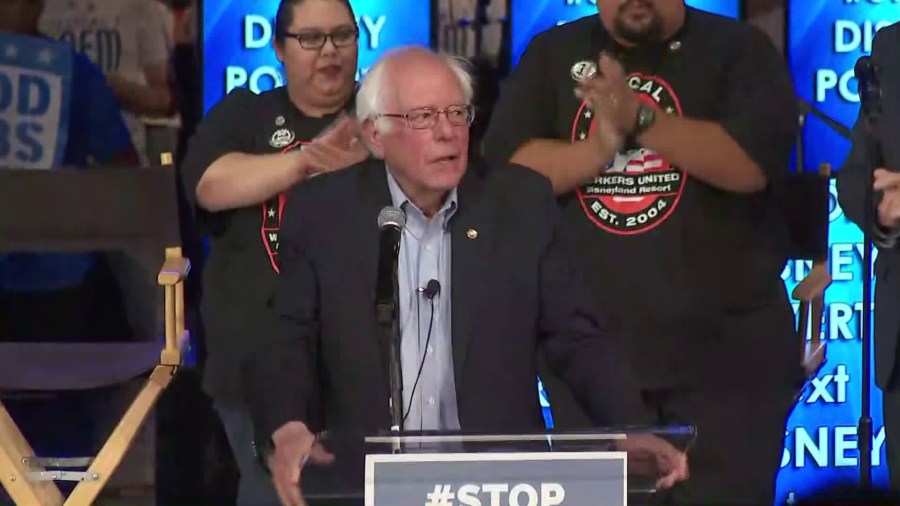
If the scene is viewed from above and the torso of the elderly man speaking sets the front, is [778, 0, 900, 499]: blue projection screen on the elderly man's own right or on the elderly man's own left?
on the elderly man's own left

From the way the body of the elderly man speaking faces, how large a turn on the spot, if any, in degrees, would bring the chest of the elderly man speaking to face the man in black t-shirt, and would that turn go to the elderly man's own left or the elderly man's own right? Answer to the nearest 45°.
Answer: approximately 90° to the elderly man's own left

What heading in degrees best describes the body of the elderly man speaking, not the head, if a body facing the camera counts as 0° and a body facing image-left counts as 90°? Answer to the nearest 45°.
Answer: approximately 0°

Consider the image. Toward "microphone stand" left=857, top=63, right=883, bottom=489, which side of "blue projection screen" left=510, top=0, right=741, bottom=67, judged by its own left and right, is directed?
left

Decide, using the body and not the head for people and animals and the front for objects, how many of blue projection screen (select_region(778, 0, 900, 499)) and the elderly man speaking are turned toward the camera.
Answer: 2

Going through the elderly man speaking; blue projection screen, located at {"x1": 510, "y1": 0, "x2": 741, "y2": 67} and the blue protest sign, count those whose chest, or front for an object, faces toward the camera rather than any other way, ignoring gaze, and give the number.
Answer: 3

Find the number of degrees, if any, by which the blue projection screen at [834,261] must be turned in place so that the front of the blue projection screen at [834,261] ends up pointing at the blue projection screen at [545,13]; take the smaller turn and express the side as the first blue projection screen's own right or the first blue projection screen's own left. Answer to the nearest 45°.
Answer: approximately 90° to the first blue projection screen's own right

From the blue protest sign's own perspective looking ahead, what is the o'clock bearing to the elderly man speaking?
The elderly man speaking is roughly at 10 o'clock from the blue protest sign.

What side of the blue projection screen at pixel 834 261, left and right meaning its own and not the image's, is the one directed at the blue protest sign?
right

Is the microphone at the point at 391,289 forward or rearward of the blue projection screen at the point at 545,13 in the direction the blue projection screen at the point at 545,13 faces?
forward
